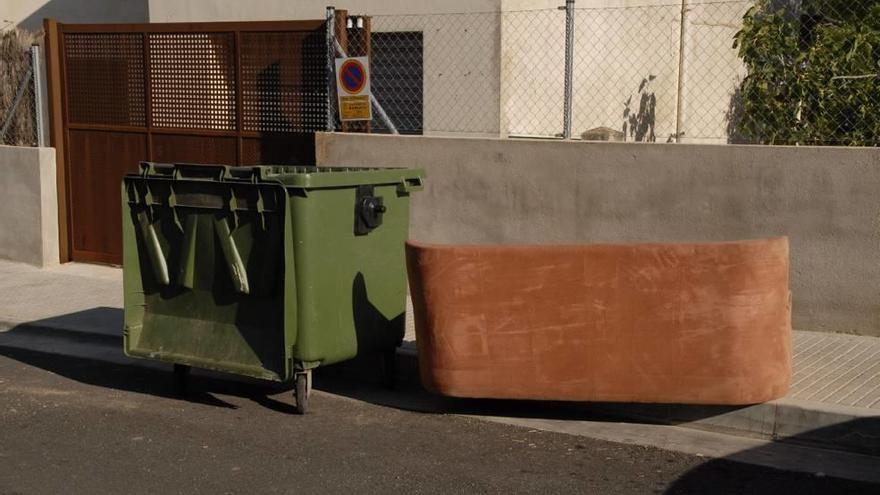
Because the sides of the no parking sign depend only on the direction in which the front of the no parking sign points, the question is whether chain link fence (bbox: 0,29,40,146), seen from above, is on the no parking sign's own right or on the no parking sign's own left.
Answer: on the no parking sign's own right

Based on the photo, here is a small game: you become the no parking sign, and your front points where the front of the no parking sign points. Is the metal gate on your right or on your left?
on your right

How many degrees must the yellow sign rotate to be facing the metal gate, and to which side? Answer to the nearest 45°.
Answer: approximately 135° to its right

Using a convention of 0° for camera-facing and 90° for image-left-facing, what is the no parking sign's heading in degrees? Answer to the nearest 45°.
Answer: approximately 0°

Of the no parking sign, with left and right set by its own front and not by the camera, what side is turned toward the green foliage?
left
